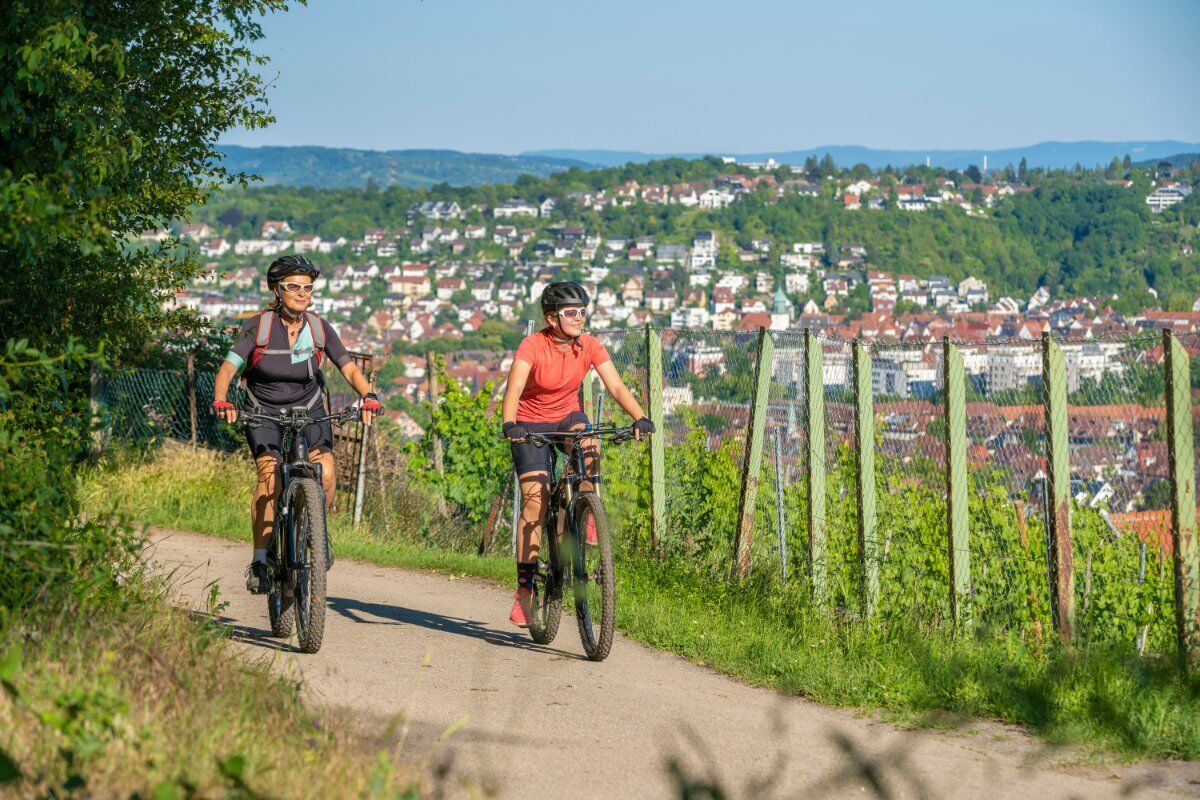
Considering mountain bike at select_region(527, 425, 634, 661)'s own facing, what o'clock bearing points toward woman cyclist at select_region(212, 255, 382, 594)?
The woman cyclist is roughly at 3 o'clock from the mountain bike.

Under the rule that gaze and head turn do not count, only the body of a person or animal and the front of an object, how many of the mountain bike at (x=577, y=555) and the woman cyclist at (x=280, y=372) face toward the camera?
2

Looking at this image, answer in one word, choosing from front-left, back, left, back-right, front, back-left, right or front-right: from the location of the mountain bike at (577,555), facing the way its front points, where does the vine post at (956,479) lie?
left

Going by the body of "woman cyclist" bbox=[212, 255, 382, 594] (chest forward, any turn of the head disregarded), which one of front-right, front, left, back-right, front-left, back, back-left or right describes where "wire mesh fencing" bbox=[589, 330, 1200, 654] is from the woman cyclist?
left

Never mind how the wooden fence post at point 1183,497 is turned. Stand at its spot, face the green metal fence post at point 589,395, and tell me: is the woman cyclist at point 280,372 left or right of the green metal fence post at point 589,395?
left

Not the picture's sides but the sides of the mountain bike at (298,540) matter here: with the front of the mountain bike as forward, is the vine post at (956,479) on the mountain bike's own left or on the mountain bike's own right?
on the mountain bike's own left

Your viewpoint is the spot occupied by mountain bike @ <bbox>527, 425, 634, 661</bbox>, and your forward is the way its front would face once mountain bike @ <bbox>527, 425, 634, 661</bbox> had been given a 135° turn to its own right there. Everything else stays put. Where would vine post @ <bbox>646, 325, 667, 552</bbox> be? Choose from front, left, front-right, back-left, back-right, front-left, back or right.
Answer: front-right

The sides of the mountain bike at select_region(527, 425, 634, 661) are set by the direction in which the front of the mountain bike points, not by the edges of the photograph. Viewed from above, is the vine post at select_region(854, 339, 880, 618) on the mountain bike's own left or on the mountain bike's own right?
on the mountain bike's own left

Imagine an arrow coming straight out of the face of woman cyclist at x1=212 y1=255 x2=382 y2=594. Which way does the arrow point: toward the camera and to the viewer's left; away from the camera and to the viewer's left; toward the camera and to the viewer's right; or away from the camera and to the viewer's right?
toward the camera and to the viewer's right

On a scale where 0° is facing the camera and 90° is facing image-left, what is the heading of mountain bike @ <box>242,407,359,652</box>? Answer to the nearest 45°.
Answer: approximately 0°
